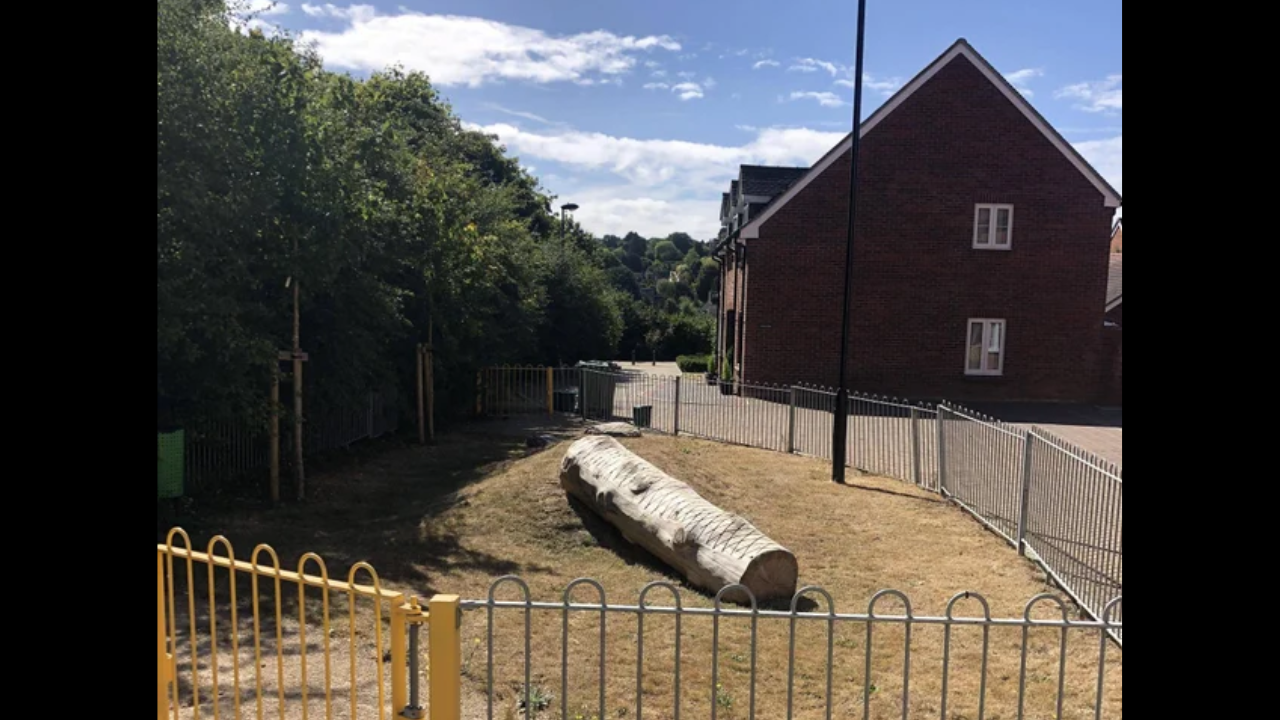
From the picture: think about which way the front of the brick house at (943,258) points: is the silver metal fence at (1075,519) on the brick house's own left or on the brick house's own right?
on the brick house's own left

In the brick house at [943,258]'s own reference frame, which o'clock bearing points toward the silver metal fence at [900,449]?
The silver metal fence is roughly at 9 o'clock from the brick house.

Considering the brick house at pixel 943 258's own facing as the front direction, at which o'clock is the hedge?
The hedge is roughly at 2 o'clock from the brick house.

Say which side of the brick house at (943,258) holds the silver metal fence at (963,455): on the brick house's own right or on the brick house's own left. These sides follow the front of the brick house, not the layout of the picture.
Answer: on the brick house's own left

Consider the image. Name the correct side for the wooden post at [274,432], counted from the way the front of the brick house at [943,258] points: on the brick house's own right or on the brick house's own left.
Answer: on the brick house's own left

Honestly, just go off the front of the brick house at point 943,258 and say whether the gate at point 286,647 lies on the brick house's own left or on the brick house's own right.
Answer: on the brick house's own left

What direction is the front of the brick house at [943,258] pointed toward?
to the viewer's left

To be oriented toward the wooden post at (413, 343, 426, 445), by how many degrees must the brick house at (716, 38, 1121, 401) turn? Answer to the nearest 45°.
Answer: approximately 45° to its left
